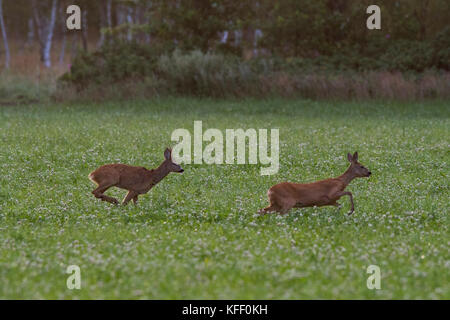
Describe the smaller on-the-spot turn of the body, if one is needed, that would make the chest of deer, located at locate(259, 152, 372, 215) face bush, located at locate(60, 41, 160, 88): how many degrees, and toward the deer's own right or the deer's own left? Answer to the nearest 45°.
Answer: approximately 90° to the deer's own left

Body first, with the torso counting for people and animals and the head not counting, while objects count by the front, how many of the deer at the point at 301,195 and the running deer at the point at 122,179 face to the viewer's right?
2

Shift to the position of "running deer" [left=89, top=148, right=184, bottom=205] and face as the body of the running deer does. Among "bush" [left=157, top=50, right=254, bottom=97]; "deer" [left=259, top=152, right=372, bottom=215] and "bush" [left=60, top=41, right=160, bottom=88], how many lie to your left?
2

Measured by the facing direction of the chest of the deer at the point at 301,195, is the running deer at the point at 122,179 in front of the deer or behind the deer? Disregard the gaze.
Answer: behind

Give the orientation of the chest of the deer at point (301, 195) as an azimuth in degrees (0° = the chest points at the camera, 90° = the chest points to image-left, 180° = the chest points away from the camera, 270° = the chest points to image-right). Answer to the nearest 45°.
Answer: approximately 270°

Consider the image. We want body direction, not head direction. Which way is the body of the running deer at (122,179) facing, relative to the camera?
to the viewer's right

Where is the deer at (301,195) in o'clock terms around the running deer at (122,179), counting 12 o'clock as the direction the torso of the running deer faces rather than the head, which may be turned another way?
The deer is roughly at 1 o'clock from the running deer.

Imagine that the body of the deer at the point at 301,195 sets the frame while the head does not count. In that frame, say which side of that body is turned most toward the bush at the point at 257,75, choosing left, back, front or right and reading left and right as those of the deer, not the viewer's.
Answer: left

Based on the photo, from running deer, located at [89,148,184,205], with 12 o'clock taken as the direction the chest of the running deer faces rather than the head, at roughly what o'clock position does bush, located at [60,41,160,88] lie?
The bush is roughly at 9 o'clock from the running deer.

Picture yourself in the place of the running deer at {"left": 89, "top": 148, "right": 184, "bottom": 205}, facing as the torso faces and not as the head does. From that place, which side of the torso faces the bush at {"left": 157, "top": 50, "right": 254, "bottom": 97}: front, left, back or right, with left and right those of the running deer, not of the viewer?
left
